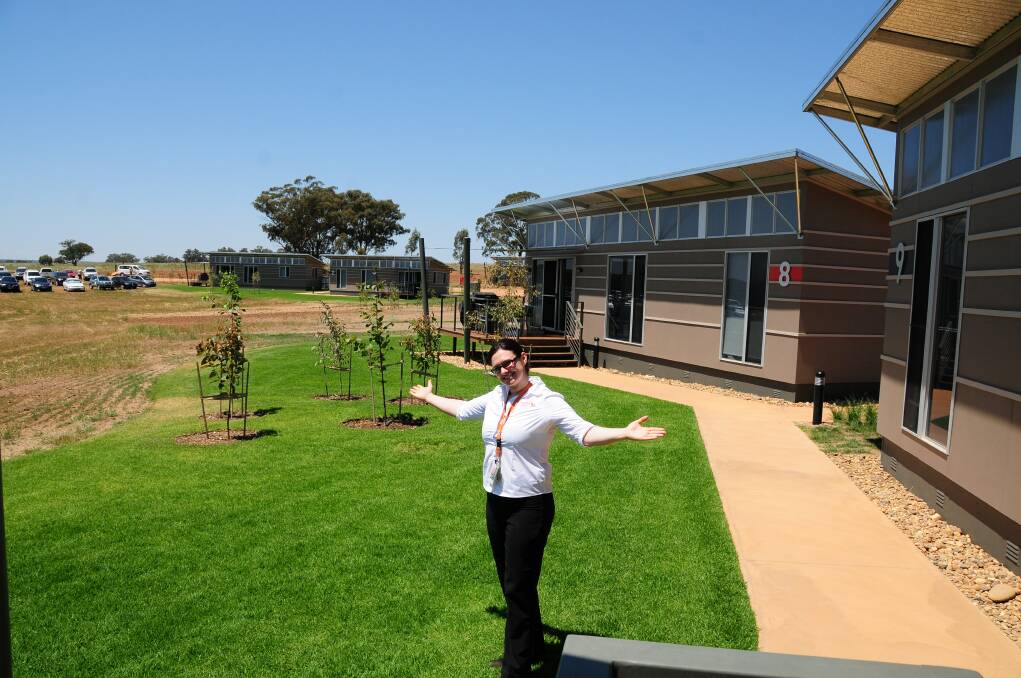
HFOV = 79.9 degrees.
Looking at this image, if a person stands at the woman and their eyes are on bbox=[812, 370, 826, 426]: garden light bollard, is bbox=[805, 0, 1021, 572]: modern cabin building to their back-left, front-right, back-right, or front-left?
front-right

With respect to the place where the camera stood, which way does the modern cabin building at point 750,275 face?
facing the viewer and to the left of the viewer

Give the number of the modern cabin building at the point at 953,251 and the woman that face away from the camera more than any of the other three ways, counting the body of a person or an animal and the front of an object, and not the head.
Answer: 0

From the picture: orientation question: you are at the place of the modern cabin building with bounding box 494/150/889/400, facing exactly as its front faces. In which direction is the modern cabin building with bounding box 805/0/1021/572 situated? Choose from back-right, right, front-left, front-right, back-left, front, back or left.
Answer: front-left

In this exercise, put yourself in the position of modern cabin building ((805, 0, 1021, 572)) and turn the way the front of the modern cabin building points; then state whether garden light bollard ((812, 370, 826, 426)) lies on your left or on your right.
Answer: on your right

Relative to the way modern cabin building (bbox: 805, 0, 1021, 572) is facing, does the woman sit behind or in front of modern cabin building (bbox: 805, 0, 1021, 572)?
in front

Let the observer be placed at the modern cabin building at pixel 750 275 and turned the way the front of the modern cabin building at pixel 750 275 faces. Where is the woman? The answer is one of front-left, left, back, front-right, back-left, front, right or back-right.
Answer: front-left

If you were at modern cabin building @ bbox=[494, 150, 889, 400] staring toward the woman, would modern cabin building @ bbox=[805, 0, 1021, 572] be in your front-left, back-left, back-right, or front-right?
front-left

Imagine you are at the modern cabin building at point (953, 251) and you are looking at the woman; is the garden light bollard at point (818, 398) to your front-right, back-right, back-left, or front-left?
back-right

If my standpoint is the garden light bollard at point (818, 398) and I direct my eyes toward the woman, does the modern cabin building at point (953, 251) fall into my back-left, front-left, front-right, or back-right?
front-left

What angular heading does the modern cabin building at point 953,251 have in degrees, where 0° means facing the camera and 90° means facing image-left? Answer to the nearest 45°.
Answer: approximately 45°

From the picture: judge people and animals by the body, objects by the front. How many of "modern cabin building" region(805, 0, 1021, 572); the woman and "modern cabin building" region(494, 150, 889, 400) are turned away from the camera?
0

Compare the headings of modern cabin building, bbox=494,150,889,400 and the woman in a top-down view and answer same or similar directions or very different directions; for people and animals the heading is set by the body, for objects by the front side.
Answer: same or similar directions
